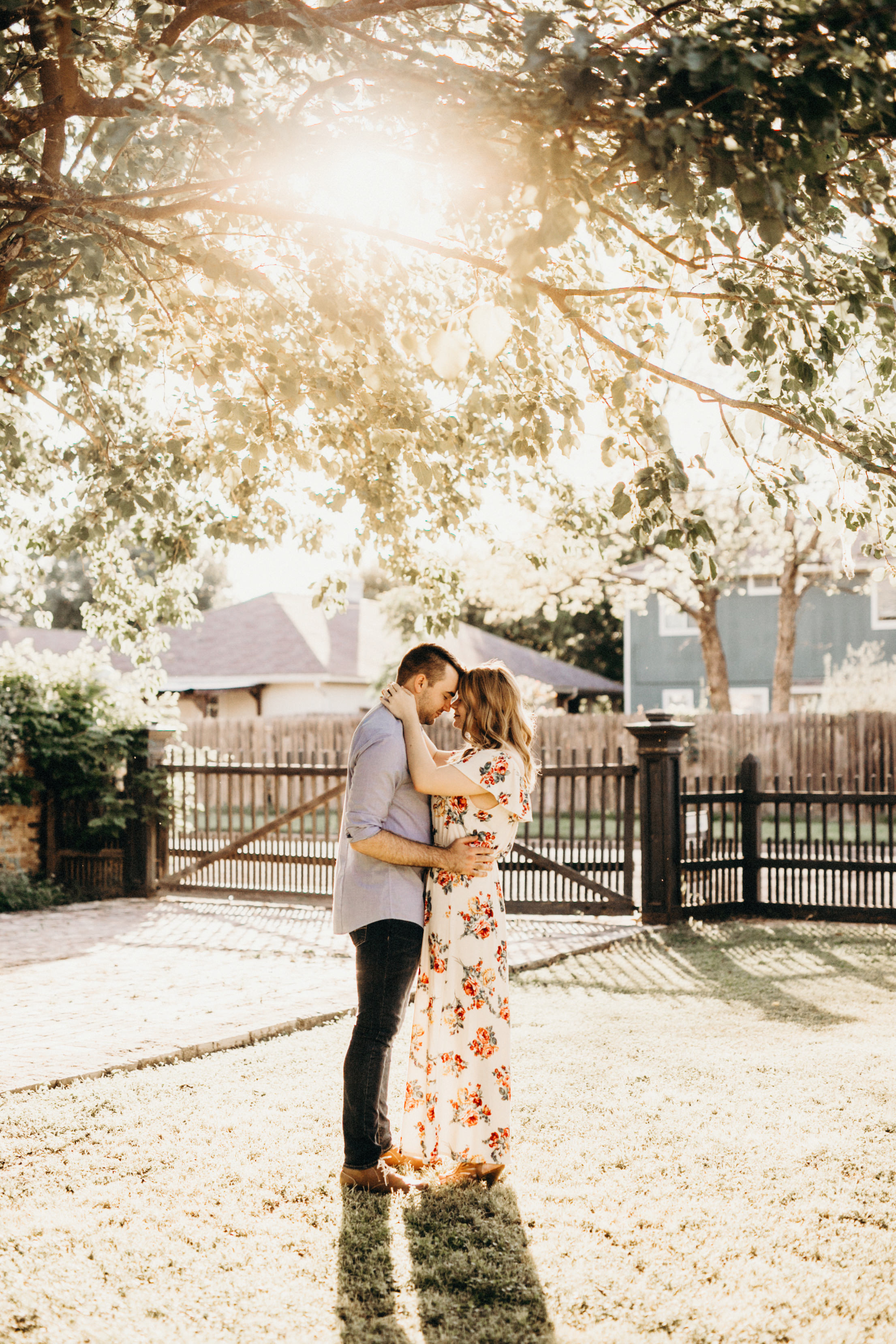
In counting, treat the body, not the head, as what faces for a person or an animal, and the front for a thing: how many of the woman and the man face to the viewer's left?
1

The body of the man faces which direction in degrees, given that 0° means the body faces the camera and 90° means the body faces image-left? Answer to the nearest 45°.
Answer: approximately 270°

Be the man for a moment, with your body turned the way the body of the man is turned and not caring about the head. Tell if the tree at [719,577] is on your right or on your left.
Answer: on your left

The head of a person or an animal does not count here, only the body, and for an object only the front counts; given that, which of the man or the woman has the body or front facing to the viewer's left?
the woman

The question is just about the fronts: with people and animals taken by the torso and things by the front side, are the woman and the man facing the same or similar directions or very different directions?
very different directions

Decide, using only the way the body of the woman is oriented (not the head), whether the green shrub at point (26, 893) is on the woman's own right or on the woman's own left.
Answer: on the woman's own right

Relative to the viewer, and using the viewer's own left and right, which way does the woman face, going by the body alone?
facing to the left of the viewer
